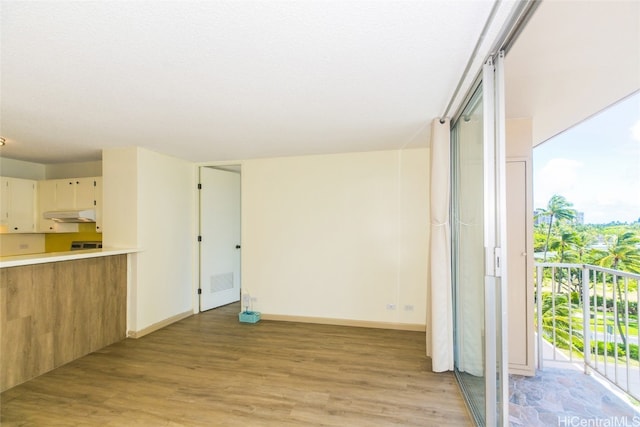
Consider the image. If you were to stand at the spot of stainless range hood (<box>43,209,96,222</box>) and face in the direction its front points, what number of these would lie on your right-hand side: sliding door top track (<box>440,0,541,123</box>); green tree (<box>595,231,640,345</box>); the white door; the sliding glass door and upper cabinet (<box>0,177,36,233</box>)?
1

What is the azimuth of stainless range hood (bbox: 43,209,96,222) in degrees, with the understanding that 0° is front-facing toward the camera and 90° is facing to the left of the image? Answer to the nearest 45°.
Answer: approximately 45°

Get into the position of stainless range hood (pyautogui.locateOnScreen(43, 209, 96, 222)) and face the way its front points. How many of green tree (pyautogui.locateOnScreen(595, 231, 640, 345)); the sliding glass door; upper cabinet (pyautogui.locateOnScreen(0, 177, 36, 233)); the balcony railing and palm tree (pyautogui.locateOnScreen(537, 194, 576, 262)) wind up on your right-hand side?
1

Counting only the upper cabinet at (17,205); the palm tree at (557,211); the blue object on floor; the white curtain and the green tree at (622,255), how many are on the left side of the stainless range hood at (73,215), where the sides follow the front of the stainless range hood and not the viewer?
4

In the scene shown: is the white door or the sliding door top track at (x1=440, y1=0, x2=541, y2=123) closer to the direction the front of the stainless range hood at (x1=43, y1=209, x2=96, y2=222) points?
the sliding door top track

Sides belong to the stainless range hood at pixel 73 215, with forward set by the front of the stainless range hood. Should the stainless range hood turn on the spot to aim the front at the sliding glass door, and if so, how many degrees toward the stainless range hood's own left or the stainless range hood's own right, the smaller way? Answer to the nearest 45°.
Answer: approximately 90° to the stainless range hood's own left

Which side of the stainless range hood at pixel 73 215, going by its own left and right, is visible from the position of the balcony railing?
left

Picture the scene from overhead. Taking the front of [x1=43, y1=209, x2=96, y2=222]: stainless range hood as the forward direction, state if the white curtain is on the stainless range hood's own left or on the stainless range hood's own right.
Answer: on the stainless range hood's own left

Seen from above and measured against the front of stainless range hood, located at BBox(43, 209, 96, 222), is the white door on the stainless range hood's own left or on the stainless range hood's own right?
on the stainless range hood's own left

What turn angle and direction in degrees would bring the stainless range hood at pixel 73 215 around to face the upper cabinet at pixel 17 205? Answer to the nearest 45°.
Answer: approximately 90° to its right

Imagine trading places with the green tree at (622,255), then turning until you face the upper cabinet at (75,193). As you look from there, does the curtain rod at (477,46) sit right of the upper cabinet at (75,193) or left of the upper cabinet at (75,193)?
left

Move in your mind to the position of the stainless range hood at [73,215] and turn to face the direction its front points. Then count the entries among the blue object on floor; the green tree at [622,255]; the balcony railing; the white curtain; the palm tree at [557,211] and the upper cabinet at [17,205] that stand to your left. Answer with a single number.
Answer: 5

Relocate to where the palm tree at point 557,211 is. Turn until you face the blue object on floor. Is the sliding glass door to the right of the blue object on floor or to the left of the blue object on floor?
left

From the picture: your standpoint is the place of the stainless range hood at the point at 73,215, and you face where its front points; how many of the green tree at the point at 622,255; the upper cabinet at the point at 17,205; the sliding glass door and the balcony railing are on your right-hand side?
1
